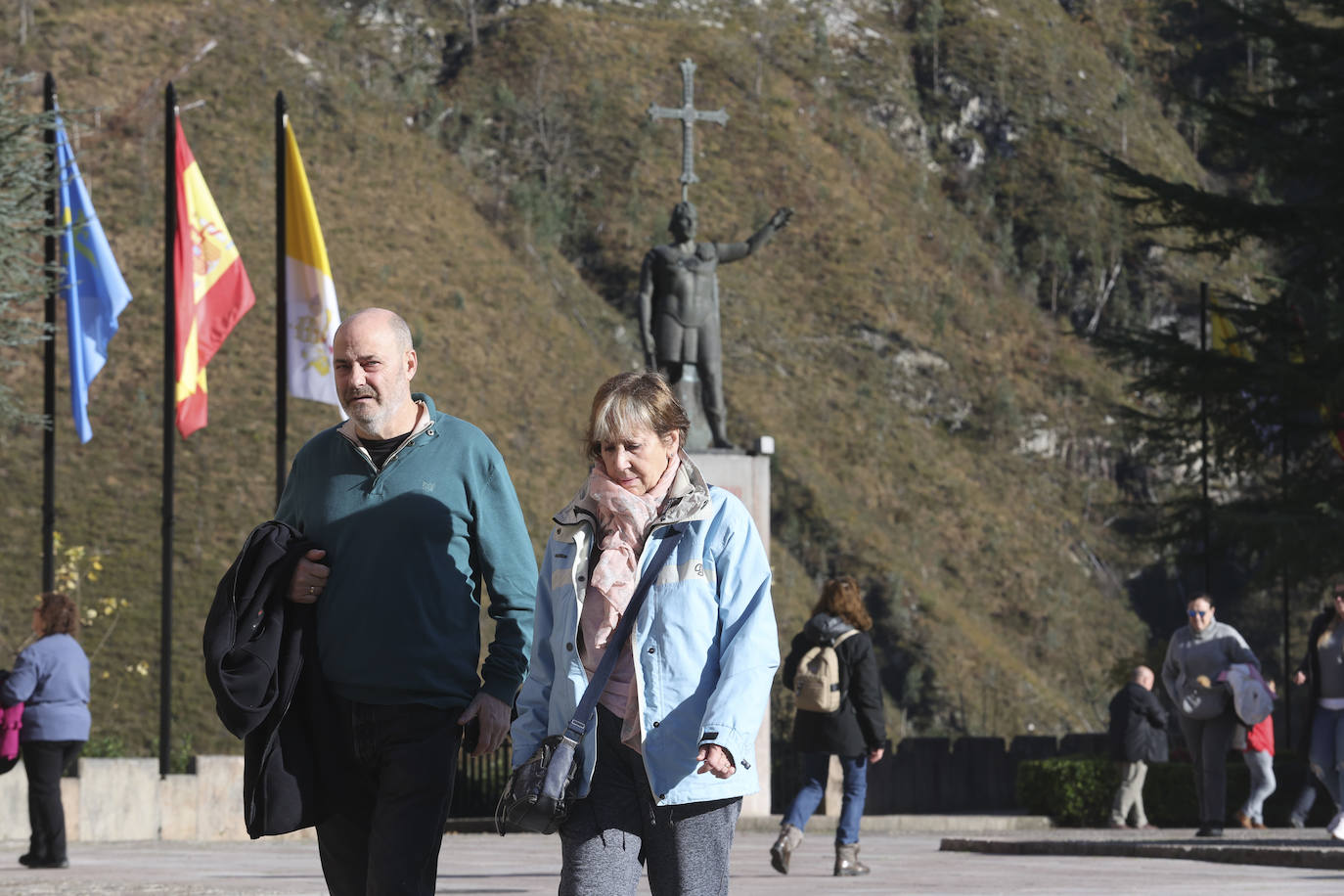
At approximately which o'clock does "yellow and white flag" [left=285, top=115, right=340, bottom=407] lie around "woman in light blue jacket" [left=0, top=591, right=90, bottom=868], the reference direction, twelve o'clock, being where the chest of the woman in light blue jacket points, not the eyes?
The yellow and white flag is roughly at 2 o'clock from the woman in light blue jacket.

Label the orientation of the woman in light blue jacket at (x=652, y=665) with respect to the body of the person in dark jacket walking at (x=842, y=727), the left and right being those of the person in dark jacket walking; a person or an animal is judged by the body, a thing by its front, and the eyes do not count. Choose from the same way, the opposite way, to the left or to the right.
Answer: the opposite way

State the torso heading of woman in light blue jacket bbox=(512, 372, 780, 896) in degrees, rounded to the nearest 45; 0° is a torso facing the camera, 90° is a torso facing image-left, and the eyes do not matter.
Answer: approximately 45°

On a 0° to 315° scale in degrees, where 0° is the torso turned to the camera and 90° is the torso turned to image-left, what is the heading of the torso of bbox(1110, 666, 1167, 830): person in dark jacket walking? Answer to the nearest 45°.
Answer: approximately 225°

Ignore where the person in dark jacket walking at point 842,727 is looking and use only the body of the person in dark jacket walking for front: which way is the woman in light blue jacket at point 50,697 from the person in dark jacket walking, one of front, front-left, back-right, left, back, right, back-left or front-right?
back-left

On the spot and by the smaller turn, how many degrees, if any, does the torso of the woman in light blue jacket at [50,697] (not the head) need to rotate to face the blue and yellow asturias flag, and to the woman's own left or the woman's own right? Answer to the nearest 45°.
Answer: approximately 45° to the woman's own right

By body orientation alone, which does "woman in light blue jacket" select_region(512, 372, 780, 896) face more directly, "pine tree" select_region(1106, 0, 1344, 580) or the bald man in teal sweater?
the bald man in teal sweater
